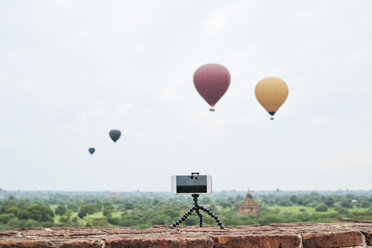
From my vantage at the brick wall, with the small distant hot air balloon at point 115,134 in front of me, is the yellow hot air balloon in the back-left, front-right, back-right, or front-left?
front-right

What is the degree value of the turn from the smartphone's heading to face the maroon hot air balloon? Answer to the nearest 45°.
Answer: approximately 180°

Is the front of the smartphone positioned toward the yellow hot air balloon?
no

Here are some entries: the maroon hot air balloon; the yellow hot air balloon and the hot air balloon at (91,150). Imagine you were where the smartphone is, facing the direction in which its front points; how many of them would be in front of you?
0

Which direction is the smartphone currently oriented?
toward the camera

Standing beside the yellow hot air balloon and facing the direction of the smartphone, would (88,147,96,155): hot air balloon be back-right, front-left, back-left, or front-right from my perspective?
back-right

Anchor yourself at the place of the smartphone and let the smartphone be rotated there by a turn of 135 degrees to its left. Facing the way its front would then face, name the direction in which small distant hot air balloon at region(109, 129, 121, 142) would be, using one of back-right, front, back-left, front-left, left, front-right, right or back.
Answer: front-left
